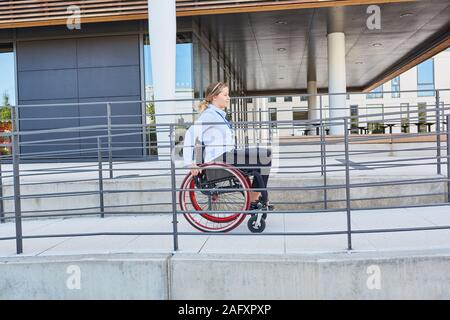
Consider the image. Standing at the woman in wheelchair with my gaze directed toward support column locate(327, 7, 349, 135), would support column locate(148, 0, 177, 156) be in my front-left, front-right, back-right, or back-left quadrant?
front-left

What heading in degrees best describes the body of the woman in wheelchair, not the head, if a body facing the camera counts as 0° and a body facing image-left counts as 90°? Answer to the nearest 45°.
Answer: approximately 270°

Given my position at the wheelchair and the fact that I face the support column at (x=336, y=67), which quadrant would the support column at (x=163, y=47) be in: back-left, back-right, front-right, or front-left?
front-left

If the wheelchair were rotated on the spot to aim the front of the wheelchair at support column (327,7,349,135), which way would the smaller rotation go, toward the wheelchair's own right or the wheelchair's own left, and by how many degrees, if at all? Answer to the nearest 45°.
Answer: approximately 90° to the wheelchair's own left

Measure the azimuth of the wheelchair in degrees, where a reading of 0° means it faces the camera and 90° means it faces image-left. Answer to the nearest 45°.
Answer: approximately 270°

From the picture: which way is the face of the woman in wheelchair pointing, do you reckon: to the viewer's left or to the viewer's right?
to the viewer's right

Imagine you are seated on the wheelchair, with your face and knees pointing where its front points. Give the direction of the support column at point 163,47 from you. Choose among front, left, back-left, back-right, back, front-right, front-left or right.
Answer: left

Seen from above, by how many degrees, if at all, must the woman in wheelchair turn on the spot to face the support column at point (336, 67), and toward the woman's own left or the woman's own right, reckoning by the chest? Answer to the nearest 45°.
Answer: approximately 90° to the woman's own left

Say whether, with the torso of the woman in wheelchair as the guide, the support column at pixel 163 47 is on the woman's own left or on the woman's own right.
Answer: on the woman's own left
